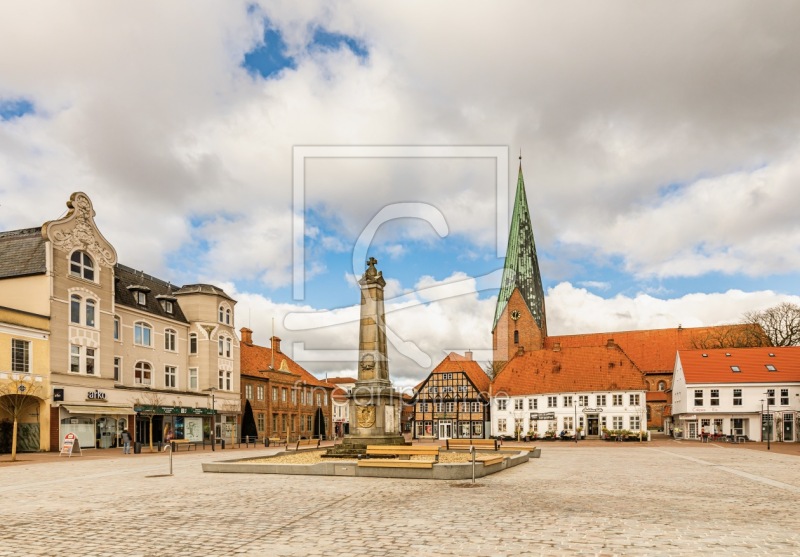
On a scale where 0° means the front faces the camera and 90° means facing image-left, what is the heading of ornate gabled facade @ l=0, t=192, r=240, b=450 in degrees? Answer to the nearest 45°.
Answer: approximately 315°

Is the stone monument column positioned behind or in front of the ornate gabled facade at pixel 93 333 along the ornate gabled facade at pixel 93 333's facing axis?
in front

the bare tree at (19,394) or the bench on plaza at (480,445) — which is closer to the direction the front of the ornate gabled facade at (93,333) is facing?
the bench on plaza

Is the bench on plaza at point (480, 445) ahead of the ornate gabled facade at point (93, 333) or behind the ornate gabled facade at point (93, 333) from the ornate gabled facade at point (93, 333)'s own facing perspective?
ahead

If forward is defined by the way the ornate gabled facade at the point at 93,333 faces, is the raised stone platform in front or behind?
in front
